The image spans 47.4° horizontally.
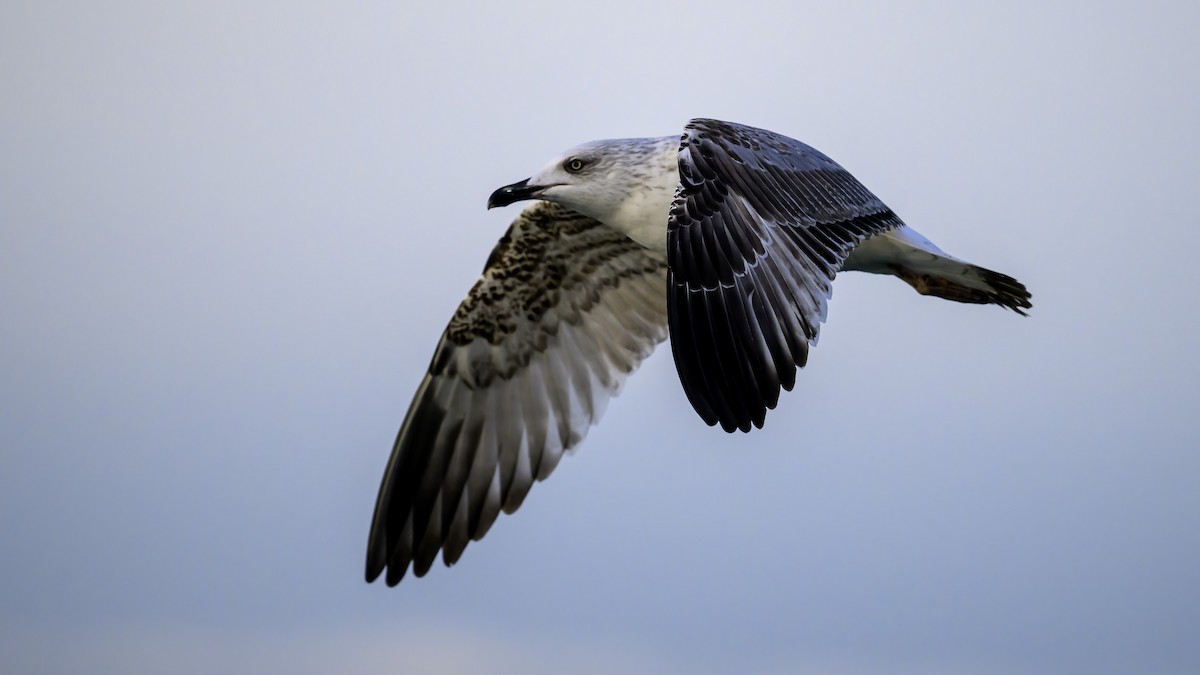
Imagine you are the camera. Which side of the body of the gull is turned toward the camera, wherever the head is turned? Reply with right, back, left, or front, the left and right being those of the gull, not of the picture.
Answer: left
